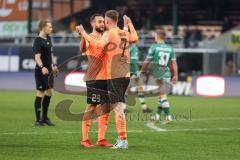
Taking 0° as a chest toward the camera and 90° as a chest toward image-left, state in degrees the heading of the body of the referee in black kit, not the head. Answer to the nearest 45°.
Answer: approximately 315°
